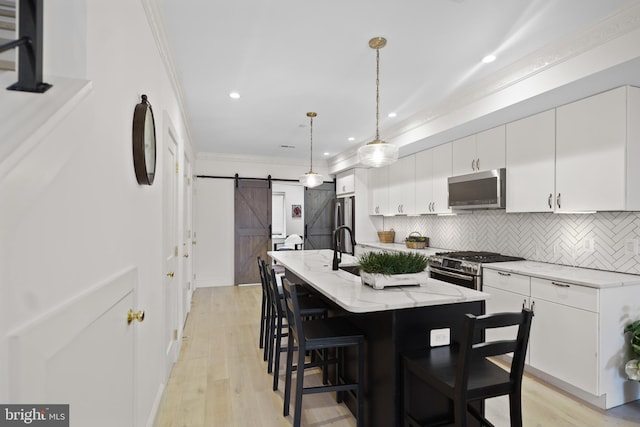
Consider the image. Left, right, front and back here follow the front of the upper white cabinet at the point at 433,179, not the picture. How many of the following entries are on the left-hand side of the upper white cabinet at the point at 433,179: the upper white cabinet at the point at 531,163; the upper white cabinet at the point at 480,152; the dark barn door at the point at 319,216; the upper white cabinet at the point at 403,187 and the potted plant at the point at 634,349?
3

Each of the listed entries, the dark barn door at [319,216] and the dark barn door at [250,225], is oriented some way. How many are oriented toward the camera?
2

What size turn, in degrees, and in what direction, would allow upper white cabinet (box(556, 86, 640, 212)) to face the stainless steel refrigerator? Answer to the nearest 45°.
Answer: approximately 90° to its right

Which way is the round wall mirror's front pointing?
to the viewer's right

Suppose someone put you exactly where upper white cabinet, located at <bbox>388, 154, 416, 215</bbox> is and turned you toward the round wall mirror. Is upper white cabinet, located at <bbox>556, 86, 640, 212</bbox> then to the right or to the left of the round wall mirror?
left

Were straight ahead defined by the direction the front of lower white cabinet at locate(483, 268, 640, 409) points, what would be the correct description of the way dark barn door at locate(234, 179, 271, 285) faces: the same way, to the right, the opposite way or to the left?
to the left

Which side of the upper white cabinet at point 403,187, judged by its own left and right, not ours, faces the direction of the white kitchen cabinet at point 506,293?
left

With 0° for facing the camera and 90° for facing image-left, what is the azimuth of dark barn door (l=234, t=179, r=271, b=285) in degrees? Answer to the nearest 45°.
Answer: approximately 0°

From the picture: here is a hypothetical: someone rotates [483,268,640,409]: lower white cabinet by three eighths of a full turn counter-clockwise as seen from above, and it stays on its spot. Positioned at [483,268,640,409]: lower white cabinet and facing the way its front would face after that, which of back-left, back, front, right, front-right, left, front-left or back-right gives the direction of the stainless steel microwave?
back-left

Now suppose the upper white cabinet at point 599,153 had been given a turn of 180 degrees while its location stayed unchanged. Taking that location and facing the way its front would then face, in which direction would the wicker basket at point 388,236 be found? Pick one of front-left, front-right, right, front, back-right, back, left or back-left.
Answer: left

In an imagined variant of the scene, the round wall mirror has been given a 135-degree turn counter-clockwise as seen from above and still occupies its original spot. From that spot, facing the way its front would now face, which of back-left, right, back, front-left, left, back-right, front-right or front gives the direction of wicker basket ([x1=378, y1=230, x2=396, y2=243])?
right

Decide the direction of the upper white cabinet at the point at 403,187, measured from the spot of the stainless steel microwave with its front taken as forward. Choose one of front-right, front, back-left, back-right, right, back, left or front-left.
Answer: right

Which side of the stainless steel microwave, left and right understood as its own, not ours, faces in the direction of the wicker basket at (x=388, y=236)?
right

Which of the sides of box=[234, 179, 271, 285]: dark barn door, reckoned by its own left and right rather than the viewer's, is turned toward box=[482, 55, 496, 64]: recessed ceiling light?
front
